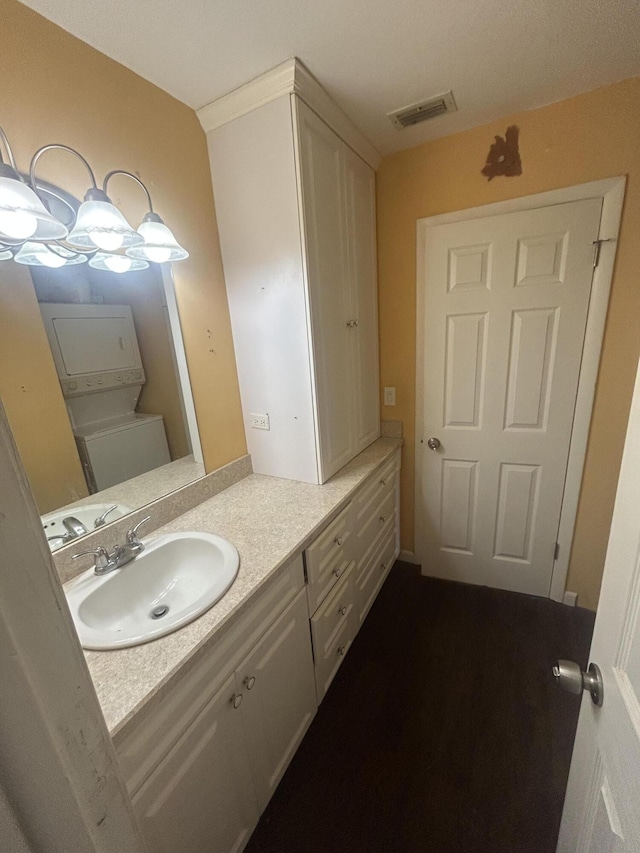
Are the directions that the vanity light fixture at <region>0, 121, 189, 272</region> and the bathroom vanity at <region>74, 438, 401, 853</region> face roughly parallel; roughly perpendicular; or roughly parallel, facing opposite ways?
roughly parallel

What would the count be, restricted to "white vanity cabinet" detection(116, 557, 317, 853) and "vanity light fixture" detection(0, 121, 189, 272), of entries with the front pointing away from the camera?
0

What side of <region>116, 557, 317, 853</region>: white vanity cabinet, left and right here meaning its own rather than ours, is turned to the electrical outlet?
left

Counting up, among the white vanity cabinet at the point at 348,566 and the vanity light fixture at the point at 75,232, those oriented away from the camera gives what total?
0

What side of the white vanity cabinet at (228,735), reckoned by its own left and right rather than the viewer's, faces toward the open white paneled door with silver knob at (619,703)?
front

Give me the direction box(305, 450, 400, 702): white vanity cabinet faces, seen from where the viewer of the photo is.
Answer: facing the viewer and to the right of the viewer

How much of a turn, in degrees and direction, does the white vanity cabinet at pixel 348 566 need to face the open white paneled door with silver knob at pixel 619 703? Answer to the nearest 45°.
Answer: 0° — it already faces it

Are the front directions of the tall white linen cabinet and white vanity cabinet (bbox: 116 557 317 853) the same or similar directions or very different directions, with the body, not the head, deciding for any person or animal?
same or similar directions

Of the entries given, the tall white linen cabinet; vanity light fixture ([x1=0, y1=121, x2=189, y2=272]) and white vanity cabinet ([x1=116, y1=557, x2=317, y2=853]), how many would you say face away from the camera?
0

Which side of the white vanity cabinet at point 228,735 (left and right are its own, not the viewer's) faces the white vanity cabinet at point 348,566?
left
